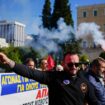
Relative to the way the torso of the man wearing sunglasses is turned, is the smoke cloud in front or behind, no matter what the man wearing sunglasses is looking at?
behind

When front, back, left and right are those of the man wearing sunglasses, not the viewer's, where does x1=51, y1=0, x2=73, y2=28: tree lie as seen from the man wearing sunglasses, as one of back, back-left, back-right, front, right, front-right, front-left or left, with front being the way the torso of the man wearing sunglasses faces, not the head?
back-left

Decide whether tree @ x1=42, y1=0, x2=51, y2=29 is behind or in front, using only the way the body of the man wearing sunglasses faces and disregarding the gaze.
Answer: behind

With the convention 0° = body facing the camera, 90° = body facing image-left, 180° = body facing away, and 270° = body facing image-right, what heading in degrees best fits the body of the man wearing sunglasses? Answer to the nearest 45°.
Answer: approximately 315°
